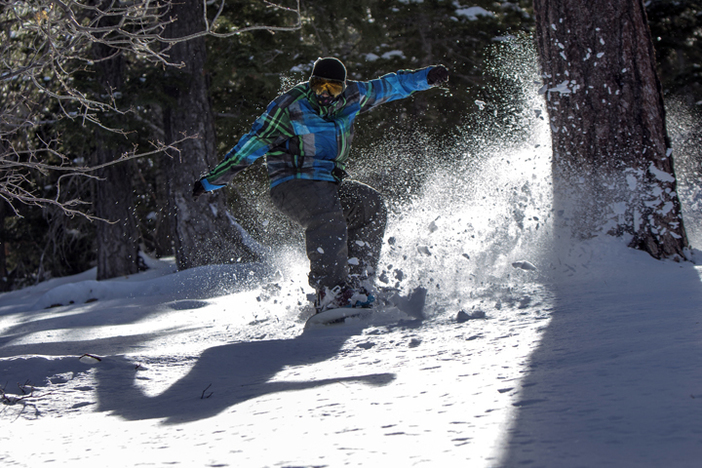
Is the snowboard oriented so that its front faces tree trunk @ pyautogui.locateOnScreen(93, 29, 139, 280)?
no

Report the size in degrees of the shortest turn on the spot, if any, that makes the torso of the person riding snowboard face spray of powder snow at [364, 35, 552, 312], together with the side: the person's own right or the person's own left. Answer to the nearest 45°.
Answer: approximately 90° to the person's own left

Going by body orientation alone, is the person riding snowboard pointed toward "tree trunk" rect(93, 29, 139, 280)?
no

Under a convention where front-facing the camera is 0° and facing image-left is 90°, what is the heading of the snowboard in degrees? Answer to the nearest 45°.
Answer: approximately 90°

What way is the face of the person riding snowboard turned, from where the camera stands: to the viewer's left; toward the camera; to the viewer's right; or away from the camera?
toward the camera

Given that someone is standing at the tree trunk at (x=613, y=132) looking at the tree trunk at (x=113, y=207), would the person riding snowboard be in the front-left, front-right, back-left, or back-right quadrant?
front-left

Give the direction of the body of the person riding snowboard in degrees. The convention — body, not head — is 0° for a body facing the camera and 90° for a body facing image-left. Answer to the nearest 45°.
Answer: approximately 315°

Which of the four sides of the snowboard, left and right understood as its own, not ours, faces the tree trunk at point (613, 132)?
back

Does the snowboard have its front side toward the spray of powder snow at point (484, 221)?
no
